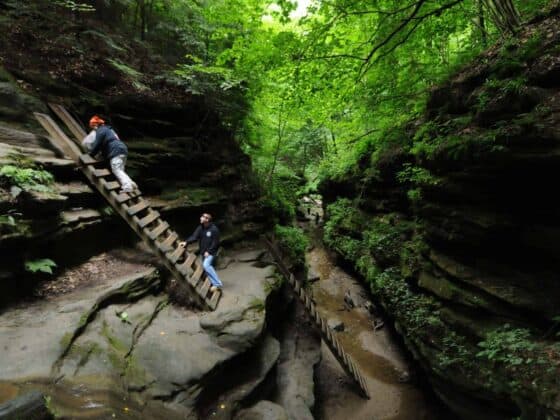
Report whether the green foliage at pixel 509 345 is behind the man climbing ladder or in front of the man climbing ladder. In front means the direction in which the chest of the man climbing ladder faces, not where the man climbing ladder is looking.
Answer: behind

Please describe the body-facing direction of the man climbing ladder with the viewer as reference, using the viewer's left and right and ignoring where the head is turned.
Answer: facing to the left of the viewer
